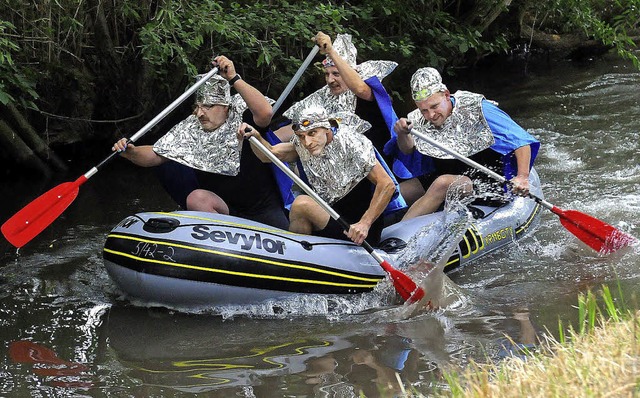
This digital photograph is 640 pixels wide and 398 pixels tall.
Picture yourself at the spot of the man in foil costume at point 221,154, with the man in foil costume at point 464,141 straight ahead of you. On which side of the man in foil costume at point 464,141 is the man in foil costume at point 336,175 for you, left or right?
right

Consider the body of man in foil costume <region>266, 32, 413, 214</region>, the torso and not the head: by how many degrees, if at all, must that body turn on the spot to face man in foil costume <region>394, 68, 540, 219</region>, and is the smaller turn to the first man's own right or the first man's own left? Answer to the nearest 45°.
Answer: approximately 135° to the first man's own left

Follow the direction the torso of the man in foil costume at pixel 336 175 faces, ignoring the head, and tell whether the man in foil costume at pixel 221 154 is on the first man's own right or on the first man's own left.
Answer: on the first man's own right

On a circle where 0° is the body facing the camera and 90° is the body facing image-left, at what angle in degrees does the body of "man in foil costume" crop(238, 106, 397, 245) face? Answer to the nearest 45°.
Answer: approximately 45°

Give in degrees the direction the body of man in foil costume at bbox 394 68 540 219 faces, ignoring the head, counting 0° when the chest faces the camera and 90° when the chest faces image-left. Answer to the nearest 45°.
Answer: approximately 45°

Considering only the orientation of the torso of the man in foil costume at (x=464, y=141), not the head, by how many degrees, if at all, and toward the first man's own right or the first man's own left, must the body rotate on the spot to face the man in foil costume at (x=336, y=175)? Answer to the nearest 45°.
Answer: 0° — they already face them

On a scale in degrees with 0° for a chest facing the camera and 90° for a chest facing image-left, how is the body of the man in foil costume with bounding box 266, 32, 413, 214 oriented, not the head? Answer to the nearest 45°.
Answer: approximately 45°
